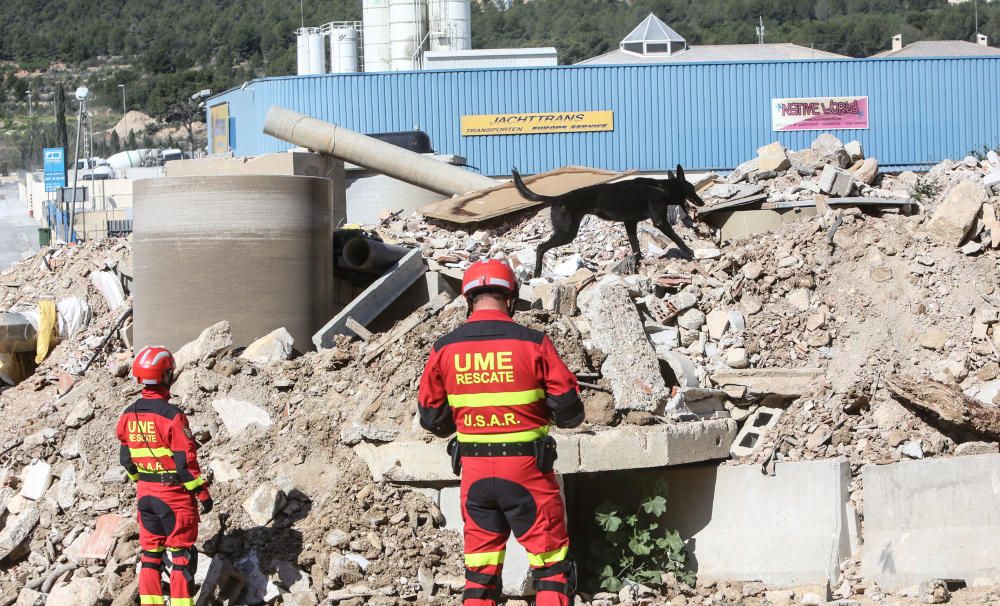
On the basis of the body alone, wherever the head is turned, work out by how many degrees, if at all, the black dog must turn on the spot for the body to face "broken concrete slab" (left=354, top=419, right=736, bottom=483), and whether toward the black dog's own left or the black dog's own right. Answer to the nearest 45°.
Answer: approximately 90° to the black dog's own right

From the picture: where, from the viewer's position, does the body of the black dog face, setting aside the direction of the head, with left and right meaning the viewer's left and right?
facing to the right of the viewer

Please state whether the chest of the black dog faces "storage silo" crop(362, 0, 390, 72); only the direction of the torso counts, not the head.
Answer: no

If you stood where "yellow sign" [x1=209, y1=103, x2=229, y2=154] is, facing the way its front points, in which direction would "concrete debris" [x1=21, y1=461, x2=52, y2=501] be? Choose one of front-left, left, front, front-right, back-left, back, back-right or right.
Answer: front-left

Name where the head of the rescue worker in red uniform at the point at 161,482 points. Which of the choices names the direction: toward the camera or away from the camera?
away from the camera

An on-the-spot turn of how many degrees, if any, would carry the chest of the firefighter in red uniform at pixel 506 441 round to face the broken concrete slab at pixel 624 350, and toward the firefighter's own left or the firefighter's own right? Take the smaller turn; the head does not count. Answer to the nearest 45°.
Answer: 0° — they already face it

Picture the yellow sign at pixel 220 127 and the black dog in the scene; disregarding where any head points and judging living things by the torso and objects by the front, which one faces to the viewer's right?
the black dog

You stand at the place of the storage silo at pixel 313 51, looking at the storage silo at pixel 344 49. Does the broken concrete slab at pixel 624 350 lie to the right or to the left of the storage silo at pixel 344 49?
right

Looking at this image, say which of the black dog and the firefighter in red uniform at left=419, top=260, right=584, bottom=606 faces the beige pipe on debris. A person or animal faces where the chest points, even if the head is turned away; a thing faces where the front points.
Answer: the firefighter in red uniform

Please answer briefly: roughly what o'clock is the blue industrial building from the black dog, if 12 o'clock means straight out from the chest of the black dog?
The blue industrial building is roughly at 9 o'clock from the black dog.

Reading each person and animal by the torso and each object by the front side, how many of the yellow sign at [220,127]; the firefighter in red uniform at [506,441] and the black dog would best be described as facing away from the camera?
1

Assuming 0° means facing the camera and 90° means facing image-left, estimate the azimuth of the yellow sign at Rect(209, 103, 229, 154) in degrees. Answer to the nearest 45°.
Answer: approximately 45°

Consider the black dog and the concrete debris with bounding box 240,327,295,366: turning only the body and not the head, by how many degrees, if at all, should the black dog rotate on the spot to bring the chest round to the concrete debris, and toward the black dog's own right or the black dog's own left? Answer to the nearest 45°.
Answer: approximately 135° to the black dog's own right

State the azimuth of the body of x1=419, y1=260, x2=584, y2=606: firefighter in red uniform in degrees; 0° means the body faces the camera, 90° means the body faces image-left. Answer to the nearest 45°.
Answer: approximately 180°

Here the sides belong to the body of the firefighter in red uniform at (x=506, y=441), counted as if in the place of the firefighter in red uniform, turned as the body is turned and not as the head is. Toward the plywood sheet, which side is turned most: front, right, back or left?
front

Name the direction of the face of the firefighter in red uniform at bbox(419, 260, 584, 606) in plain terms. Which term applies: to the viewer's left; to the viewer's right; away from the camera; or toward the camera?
away from the camera
